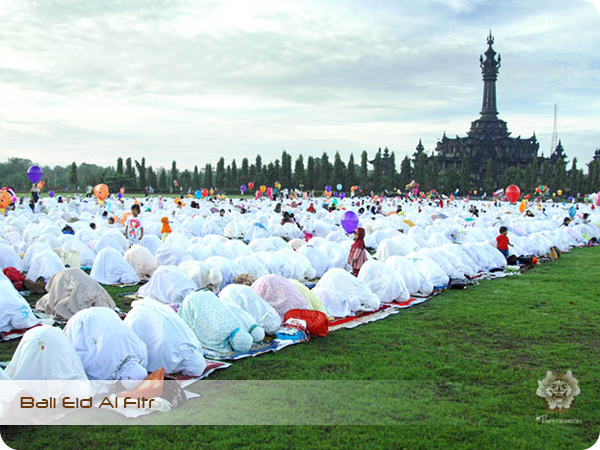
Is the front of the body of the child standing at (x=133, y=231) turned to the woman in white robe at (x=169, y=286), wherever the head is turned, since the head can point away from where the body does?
yes

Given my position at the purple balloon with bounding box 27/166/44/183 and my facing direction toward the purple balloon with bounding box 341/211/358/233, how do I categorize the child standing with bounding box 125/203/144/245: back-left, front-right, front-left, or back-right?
front-right

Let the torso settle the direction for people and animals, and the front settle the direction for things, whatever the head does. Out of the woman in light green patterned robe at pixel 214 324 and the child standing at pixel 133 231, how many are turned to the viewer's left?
0

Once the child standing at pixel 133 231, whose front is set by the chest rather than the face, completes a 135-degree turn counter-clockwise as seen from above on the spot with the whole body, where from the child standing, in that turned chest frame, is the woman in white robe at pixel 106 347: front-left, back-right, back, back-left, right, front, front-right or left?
back-right

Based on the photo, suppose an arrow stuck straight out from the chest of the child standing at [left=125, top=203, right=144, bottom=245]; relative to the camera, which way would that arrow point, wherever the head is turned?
toward the camera

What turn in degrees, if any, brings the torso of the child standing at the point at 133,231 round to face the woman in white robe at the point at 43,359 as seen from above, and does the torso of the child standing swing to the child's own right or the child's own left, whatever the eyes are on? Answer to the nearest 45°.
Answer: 0° — they already face them

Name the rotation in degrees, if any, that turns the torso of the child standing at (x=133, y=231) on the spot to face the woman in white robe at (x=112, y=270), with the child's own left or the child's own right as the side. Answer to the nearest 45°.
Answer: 0° — they already face them

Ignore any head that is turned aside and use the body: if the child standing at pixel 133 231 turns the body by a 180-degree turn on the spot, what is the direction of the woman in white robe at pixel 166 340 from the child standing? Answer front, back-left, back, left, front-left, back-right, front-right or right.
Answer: back
